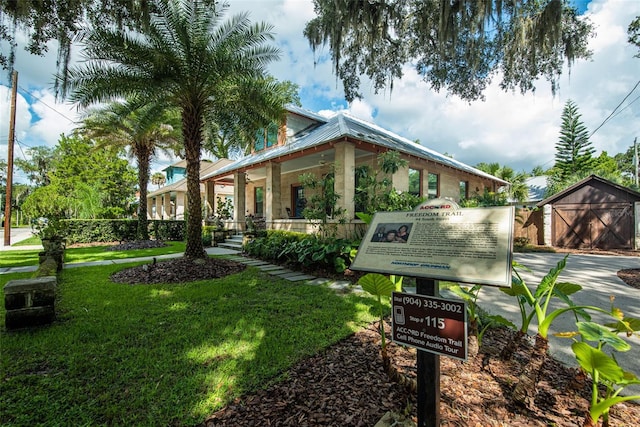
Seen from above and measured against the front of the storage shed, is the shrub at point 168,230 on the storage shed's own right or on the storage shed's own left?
on the storage shed's own right

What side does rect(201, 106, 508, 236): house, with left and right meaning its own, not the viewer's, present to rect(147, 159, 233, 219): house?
right

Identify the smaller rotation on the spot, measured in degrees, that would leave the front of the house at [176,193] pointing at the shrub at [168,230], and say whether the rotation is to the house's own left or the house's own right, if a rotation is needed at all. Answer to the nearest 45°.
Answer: approximately 45° to the house's own left

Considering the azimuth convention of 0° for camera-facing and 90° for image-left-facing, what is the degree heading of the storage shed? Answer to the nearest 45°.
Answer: approximately 0°

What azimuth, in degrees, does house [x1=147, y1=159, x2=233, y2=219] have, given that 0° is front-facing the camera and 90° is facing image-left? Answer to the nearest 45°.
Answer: approximately 45°

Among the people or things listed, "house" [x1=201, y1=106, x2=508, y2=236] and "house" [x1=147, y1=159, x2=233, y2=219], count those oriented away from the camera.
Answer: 0

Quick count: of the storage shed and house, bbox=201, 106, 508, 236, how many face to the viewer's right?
0

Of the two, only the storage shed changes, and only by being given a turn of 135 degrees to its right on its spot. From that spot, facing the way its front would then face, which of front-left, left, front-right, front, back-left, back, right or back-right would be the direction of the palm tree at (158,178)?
front-left

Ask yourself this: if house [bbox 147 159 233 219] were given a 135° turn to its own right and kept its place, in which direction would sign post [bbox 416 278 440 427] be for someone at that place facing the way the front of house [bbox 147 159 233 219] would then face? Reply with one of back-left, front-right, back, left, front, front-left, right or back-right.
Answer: back

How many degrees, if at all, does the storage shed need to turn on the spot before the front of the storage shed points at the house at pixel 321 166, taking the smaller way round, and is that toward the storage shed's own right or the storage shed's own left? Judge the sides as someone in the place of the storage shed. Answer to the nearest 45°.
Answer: approximately 45° to the storage shed's own right

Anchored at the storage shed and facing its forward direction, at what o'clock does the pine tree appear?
The pine tree is roughly at 6 o'clock from the storage shed.

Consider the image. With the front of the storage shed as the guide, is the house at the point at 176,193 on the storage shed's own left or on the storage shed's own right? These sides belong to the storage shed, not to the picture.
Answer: on the storage shed's own right

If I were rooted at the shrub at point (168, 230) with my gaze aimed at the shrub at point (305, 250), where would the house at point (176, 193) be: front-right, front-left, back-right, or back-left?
back-left
